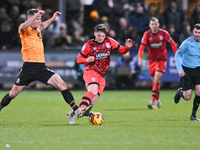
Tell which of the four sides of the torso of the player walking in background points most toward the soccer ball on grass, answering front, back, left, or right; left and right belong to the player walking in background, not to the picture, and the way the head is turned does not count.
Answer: front

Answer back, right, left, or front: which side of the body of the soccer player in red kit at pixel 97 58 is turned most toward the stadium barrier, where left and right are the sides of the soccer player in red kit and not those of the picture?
back

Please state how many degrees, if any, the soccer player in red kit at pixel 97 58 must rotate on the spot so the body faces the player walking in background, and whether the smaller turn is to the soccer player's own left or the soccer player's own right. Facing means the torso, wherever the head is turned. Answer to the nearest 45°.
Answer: approximately 135° to the soccer player's own left

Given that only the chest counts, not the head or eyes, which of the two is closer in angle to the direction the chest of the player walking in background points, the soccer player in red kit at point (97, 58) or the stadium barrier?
the soccer player in red kit

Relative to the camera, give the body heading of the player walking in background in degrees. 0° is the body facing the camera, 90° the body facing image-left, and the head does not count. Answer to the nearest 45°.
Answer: approximately 0°

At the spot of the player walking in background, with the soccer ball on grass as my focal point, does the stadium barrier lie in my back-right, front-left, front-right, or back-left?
back-right

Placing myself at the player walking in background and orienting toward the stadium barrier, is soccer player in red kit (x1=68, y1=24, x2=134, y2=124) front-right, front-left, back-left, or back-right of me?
back-left

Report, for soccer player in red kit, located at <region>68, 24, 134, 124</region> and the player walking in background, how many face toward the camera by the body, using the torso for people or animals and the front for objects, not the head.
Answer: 2
